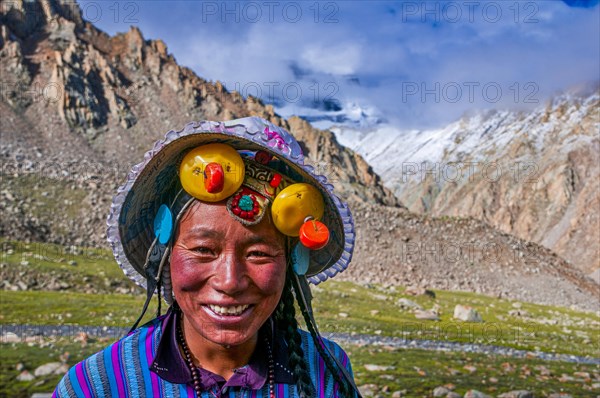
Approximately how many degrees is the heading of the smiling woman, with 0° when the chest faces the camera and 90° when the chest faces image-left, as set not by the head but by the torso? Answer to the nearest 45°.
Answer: approximately 0°
